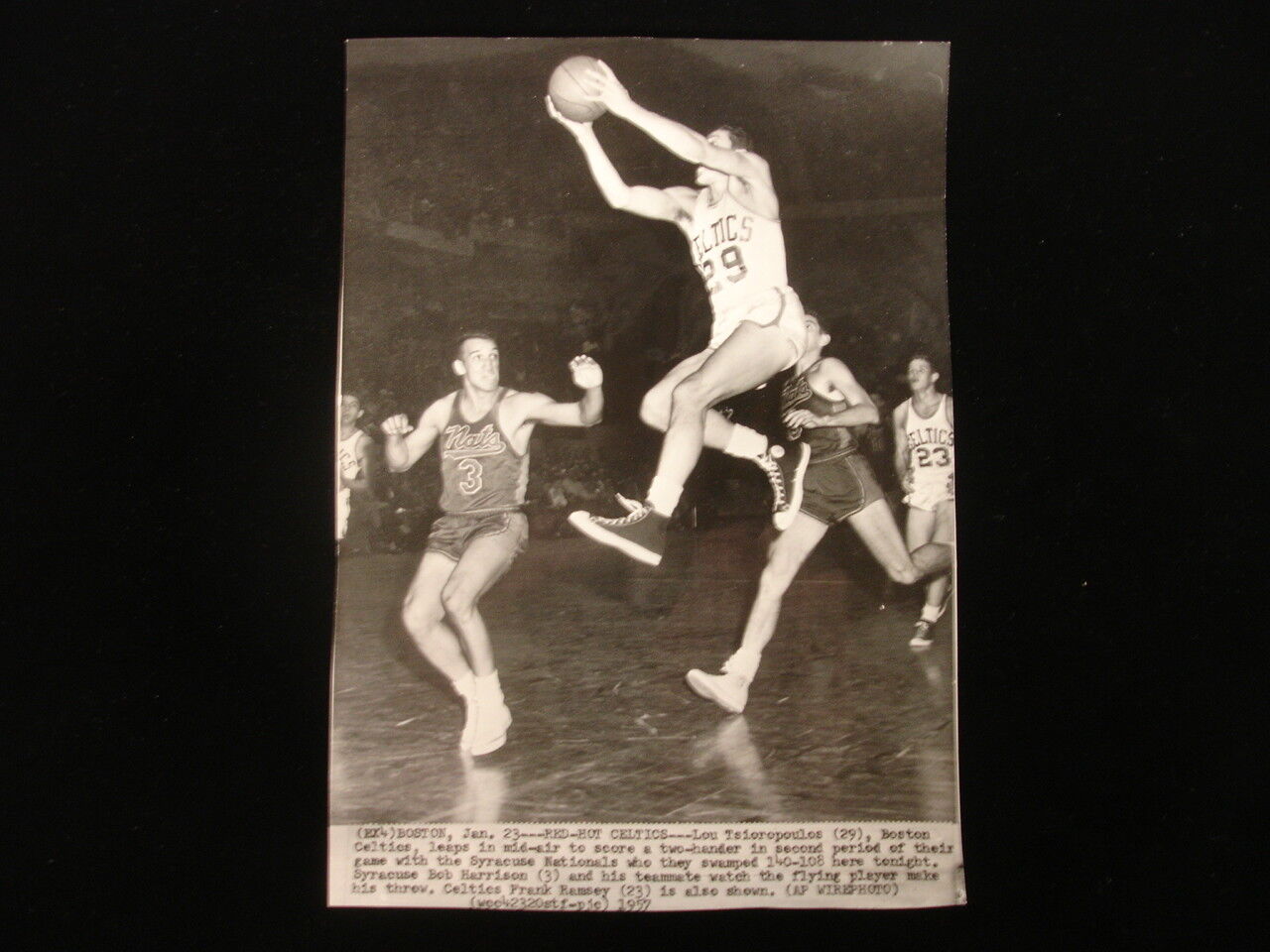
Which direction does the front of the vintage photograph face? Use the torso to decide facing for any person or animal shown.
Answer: toward the camera
